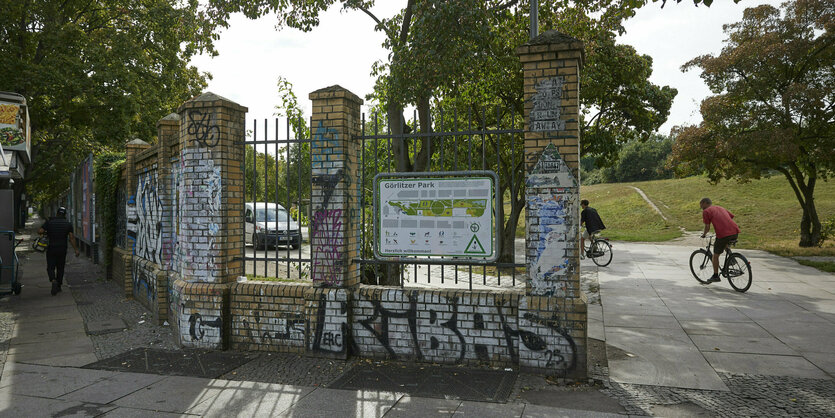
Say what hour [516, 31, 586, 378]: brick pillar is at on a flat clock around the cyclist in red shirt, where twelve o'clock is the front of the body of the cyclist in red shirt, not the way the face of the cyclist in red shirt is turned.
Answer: The brick pillar is roughly at 8 o'clock from the cyclist in red shirt.

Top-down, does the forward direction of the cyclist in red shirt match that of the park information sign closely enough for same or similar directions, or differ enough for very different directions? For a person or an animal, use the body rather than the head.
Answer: very different directions

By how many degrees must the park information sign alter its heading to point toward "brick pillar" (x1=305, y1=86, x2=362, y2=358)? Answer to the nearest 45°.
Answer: approximately 90° to its right

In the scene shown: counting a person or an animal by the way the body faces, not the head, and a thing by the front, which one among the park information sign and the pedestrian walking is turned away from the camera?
the pedestrian walking

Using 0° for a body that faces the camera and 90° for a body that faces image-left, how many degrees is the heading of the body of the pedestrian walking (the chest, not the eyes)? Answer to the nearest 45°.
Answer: approximately 180°

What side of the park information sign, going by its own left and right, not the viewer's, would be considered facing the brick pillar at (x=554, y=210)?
left

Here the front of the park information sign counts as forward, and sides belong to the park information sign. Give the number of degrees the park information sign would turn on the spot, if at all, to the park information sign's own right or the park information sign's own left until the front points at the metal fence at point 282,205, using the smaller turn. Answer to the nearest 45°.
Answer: approximately 135° to the park information sign's own right

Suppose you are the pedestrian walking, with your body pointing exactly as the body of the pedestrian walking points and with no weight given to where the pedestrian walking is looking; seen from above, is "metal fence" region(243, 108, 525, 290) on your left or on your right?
on your right
